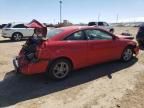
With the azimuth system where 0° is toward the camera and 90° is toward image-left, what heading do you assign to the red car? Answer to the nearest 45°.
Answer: approximately 225°
